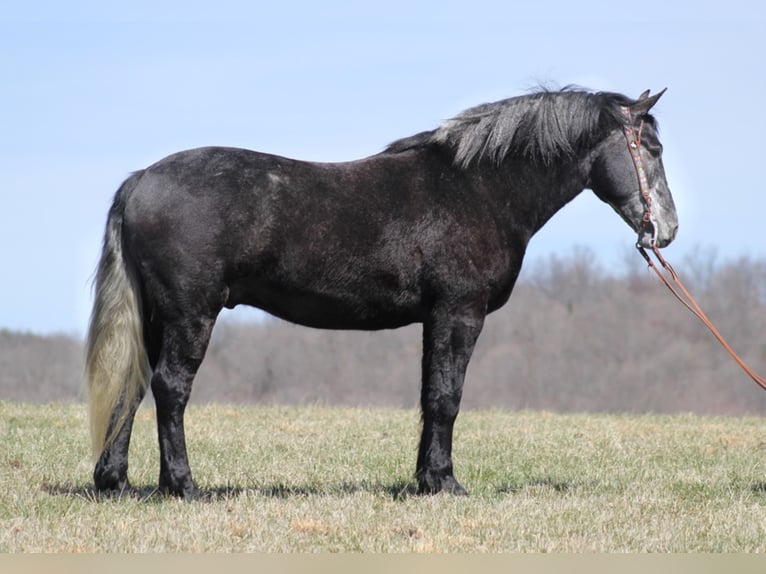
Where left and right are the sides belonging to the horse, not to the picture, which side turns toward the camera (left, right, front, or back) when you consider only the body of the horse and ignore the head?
right
